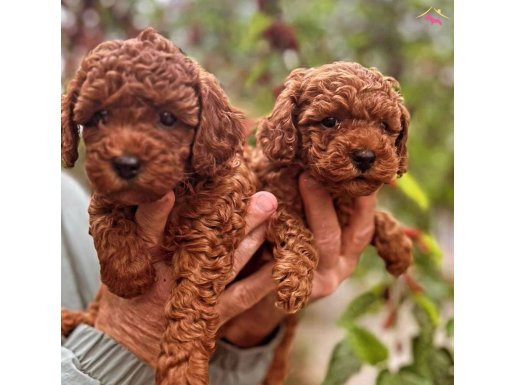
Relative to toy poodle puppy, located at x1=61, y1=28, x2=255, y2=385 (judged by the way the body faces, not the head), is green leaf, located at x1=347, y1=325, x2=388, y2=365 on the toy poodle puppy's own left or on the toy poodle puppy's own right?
on the toy poodle puppy's own left

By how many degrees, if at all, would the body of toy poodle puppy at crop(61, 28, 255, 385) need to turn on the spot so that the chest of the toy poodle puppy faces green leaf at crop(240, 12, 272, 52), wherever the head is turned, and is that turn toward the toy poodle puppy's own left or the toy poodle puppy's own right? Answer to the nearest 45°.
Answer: approximately 180°

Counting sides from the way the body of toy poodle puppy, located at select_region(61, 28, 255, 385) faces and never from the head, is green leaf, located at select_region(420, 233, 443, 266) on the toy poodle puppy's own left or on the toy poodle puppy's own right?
on the toy poodle puppy's own left

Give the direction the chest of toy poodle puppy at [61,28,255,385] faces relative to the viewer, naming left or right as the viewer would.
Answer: facing the viewer
